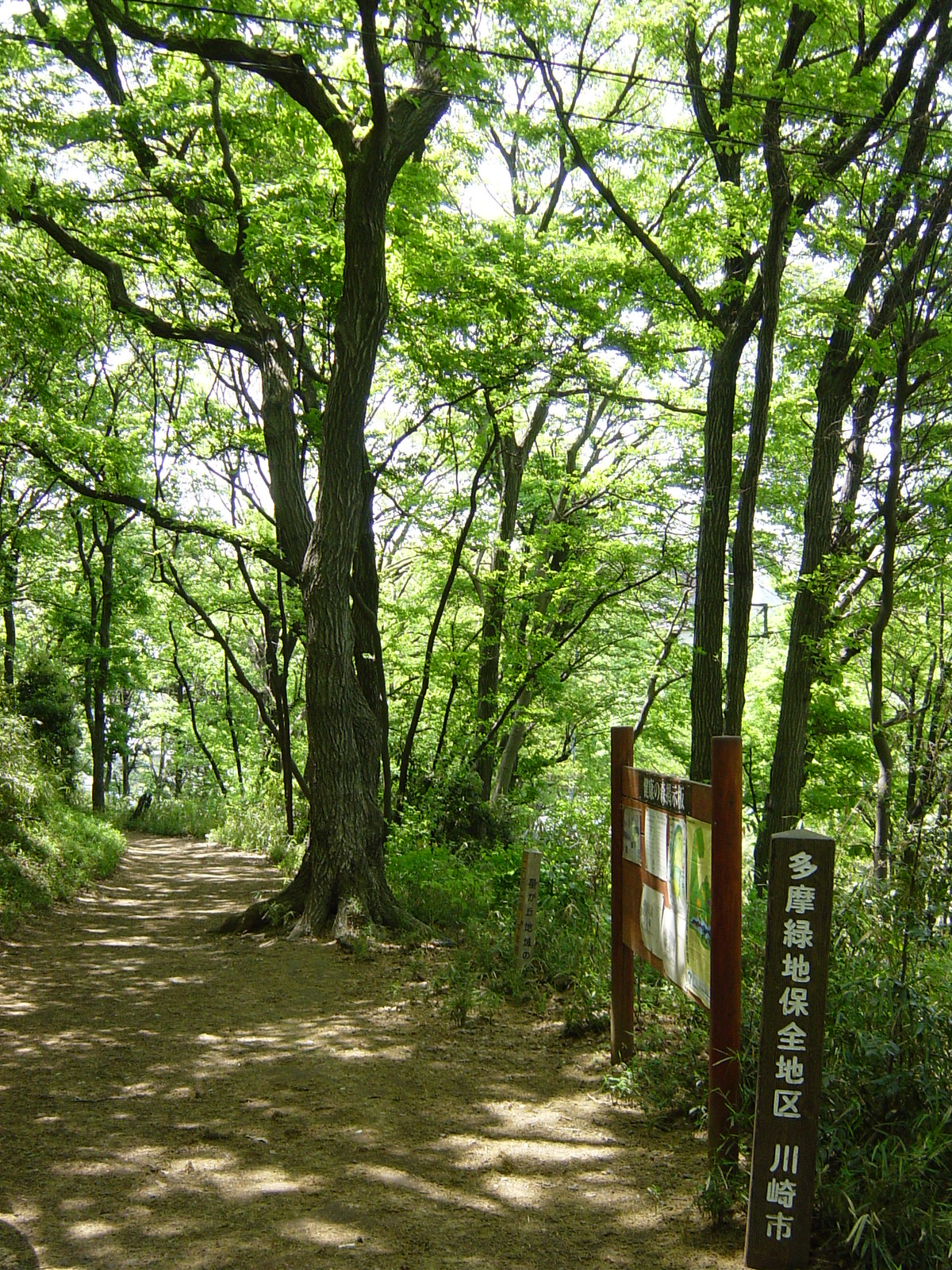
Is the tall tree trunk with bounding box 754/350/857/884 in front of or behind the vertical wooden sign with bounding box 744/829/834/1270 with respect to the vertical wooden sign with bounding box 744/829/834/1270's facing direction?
behind

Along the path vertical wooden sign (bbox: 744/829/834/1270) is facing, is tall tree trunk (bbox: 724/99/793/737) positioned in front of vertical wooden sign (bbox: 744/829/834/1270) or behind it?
behind

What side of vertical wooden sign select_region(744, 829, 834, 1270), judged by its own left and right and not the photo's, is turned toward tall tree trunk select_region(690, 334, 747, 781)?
back

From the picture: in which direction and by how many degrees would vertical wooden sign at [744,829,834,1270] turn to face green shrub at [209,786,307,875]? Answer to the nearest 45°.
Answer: approximately 135° to its right

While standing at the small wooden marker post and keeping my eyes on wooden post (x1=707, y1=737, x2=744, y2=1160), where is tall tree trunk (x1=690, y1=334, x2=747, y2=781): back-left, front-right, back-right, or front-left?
back-left

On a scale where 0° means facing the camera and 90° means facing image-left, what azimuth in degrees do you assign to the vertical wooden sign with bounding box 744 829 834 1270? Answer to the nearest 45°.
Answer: approximately 0°

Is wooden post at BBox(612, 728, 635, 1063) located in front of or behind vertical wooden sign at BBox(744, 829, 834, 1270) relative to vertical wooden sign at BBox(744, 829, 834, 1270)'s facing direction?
behind

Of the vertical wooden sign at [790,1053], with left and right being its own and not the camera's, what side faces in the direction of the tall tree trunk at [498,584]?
back

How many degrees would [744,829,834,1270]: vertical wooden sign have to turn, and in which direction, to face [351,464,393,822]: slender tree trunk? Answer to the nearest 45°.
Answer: approximately 135° to its right

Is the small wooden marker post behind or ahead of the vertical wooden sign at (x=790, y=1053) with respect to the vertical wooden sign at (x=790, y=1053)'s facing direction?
behind

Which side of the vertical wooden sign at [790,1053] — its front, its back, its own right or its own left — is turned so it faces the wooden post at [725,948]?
back

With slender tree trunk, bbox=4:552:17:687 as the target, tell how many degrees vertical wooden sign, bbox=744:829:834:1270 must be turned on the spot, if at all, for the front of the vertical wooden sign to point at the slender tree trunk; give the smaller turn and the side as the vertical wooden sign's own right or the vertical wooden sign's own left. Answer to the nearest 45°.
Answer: approximately 135° to the vertical wooden sign's own right
